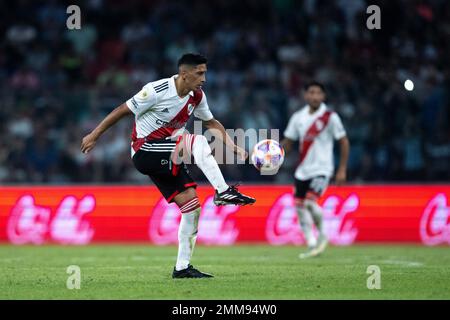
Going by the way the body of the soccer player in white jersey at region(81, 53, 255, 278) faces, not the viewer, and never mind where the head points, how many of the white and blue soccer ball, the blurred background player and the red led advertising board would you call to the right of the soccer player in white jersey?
0

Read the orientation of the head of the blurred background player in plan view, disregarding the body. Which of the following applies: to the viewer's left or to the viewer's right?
to the viewer's left

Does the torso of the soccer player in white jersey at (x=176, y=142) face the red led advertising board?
no

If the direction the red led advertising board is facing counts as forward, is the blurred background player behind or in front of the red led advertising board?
in front

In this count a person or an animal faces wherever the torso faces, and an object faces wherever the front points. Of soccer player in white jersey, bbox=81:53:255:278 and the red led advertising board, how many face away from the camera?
0

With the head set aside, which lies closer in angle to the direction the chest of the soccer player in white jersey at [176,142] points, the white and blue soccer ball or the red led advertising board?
the white and blue soccer ball

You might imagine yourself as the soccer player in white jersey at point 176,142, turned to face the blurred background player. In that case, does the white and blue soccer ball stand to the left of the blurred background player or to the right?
right

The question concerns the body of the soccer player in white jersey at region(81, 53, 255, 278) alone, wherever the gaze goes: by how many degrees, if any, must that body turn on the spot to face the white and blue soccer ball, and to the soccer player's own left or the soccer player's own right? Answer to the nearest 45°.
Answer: approximately 45° to the soccer player's own left

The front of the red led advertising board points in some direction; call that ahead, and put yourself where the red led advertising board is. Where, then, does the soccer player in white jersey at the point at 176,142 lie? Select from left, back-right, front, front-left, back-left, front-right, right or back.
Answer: front

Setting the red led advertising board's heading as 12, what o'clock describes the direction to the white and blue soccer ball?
The white and blue soccer ball is roughly at 12 o'clock from the red led advertising board.

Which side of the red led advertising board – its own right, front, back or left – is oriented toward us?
front

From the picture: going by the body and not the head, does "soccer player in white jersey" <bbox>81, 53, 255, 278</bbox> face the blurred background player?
no

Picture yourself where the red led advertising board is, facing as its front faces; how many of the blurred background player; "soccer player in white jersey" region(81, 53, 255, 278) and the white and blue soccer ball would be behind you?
0

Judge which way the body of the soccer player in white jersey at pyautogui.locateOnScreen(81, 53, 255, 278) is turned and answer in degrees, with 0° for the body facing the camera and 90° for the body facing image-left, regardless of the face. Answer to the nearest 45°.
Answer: approximately 315°
